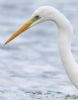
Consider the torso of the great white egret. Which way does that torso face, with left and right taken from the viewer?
facing to the left of the viewer
